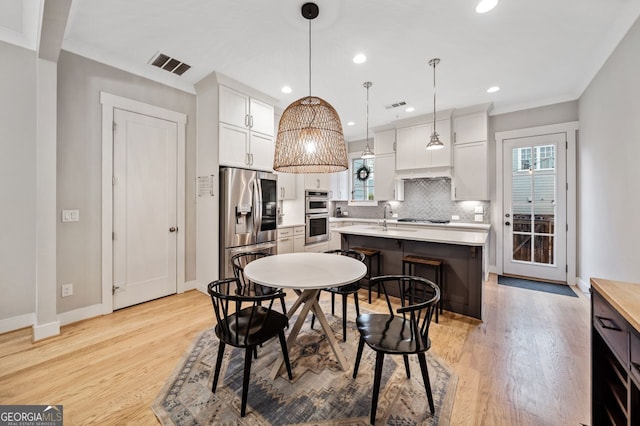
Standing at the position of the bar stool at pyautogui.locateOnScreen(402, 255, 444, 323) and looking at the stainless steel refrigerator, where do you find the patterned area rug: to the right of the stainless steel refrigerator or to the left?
left

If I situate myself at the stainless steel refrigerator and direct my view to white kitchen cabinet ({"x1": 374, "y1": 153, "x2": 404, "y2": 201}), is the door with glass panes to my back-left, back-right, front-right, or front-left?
front-right

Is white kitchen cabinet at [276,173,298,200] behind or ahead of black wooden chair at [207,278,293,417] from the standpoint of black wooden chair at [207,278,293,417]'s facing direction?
ahead

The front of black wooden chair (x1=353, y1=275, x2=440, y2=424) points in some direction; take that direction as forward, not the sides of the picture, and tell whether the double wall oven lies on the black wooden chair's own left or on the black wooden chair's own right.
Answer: on the black wooden chair's own right

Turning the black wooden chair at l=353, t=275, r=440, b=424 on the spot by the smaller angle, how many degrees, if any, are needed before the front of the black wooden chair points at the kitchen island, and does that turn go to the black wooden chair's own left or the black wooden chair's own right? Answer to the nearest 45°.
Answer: approximately 90° to the black wooden chair's own right

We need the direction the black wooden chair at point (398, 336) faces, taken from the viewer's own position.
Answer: facing to the left of the viewer

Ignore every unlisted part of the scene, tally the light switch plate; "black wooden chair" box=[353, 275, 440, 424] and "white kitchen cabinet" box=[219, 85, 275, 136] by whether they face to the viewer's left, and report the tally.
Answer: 1

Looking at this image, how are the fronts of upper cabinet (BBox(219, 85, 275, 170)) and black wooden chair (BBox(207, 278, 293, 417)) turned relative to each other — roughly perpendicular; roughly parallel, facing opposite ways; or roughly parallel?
roughly perpendicular

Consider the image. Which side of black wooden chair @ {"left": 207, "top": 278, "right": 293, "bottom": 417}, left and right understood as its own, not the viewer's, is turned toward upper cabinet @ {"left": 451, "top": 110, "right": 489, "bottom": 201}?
front

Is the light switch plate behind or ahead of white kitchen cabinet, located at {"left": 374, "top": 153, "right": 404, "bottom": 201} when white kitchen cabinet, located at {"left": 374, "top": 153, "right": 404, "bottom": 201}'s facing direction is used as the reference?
ahead

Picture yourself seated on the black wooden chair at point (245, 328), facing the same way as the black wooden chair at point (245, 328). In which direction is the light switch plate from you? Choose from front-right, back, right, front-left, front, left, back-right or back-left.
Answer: left

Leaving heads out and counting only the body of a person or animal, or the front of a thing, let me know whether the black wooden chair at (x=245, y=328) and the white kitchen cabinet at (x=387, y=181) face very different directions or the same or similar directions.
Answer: very different directions

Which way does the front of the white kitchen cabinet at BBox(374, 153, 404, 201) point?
toward the camera

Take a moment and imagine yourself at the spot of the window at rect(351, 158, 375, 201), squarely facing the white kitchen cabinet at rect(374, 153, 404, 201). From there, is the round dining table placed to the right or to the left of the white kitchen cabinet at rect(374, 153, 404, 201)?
right

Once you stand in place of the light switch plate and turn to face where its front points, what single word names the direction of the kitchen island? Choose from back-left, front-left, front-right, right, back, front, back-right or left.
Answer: front-left

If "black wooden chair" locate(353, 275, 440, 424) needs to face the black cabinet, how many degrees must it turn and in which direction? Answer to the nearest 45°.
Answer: approximately 180°

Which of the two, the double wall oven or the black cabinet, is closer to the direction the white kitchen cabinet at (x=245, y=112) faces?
the black cabinet
